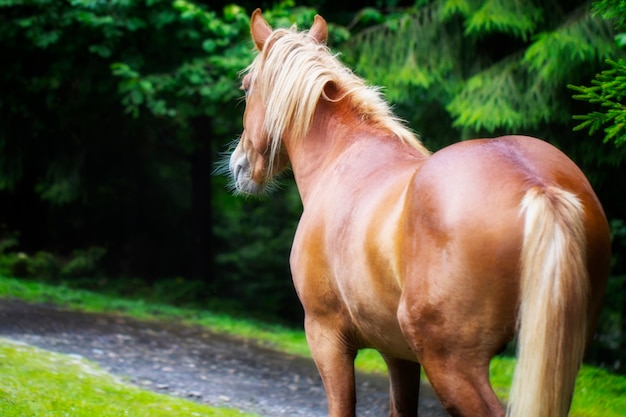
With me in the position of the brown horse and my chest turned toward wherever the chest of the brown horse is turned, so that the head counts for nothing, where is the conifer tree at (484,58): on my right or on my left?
on my right

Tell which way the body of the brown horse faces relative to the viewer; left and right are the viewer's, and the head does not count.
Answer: facing away from the viewer and to the left of the viewer

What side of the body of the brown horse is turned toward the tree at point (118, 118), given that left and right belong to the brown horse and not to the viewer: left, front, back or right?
front
